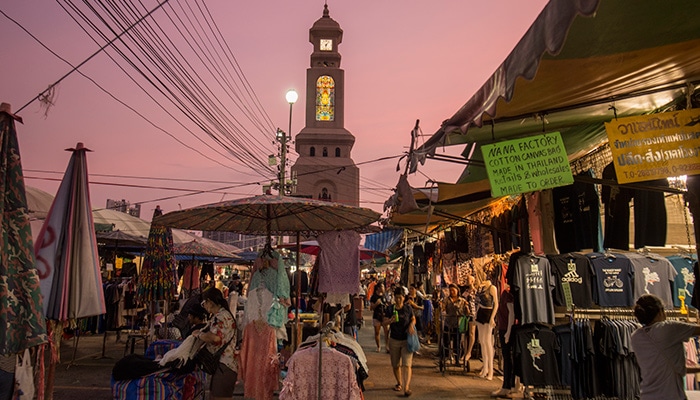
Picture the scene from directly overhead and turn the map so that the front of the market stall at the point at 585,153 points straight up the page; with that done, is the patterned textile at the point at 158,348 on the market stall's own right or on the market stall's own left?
on the market stall's own right

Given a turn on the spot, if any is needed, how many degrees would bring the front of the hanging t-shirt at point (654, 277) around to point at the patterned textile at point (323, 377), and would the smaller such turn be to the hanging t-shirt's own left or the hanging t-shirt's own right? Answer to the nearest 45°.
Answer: approximately 45° to the hanging t-shirt's own right

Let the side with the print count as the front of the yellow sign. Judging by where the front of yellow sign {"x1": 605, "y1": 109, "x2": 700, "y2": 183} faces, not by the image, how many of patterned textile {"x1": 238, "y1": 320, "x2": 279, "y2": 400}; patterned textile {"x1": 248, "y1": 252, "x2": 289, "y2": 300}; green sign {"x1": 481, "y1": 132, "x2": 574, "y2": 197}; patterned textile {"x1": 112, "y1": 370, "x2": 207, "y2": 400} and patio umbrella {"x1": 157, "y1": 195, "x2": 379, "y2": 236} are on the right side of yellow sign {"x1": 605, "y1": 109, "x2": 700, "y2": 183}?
5

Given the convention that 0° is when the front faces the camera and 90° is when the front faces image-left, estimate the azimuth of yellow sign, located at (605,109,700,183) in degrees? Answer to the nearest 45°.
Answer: approximately 0°

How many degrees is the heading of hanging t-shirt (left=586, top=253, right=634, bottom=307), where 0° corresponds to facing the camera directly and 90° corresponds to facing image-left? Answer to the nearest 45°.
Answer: approximately 0°

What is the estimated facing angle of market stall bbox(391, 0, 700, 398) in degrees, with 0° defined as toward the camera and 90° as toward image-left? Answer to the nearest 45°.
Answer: approximately 45°

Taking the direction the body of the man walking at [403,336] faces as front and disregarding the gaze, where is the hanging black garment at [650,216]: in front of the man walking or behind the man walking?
in front
